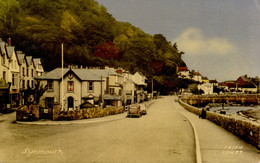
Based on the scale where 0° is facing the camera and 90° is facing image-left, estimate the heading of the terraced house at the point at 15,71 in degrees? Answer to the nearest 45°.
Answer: approximately 315°

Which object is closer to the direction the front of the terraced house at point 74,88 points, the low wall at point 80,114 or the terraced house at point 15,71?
the low wall

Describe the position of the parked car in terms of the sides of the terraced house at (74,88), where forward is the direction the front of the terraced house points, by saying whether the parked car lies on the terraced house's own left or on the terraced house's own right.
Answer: on the terraced house's own left

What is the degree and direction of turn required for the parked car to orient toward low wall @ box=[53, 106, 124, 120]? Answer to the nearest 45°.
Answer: approximately 90° to its left

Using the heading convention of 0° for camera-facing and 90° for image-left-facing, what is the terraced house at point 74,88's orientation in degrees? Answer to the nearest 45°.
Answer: approximately 0°

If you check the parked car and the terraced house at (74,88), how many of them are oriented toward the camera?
1
